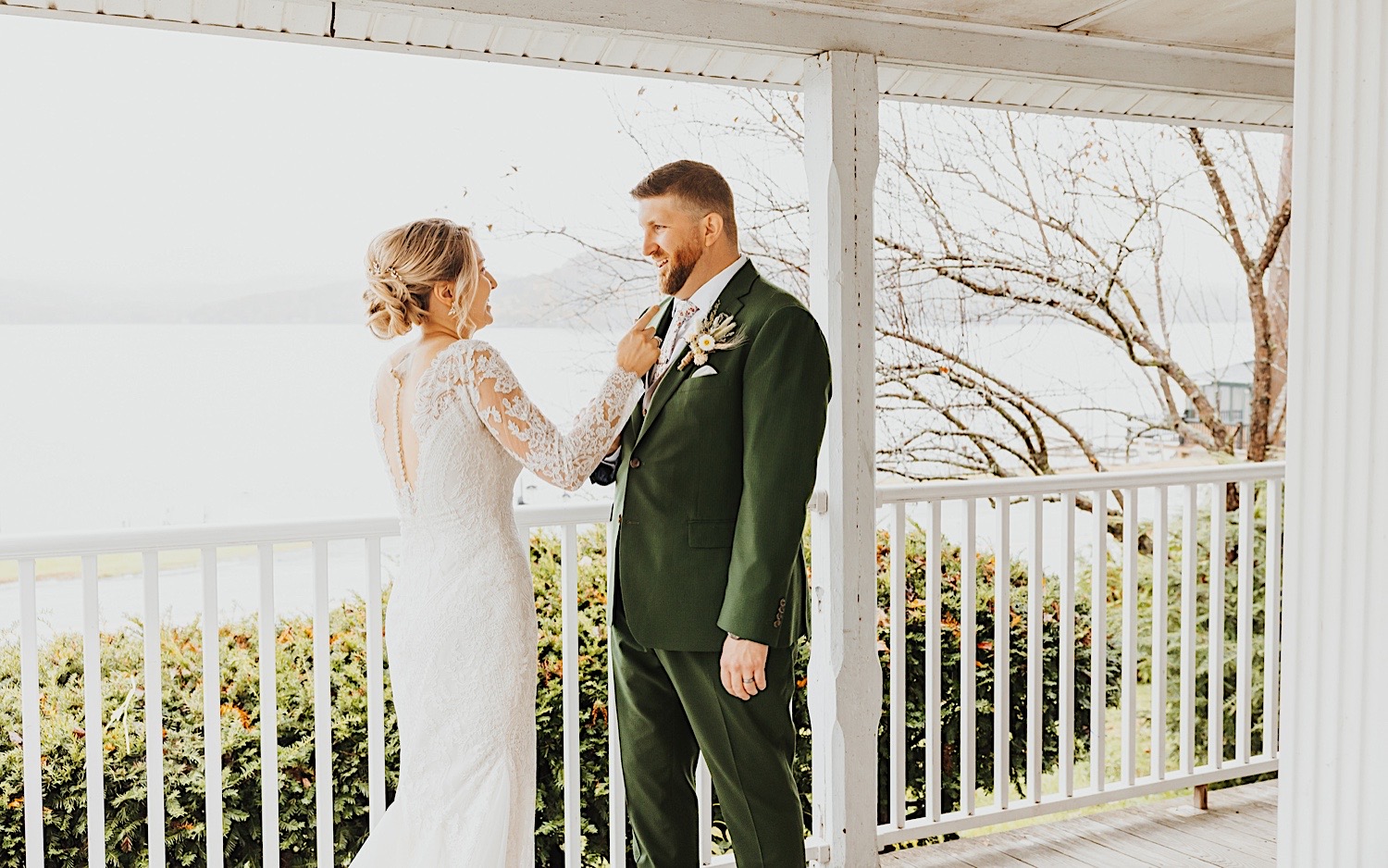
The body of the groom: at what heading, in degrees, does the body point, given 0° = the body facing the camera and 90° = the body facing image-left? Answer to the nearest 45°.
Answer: approximately 45°

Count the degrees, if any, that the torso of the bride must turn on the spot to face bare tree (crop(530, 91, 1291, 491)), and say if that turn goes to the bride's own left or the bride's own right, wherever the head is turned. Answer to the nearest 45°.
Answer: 0° — they already face it

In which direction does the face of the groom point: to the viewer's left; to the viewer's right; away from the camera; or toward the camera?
to the viewer's left

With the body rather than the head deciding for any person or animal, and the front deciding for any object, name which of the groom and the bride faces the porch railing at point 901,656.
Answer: the bride

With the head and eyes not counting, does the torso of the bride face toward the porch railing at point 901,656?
yes

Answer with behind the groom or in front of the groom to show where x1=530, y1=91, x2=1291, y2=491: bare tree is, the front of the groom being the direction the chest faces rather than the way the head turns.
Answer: behind

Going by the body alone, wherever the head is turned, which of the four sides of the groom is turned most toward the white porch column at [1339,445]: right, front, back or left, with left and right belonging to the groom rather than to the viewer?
left

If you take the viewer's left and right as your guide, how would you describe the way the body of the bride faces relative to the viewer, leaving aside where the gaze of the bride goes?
facing away from the viewer and to the right of the viewer

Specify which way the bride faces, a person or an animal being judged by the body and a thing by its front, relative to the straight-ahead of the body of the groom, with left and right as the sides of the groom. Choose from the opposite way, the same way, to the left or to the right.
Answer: the opposite way

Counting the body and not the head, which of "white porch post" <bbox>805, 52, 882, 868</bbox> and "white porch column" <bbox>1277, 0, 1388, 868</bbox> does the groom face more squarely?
the white porch column
